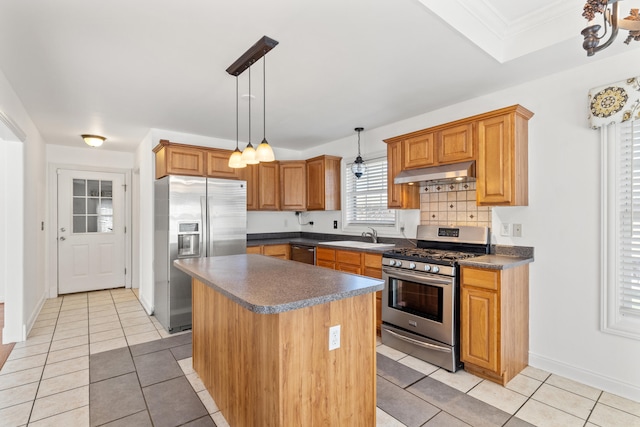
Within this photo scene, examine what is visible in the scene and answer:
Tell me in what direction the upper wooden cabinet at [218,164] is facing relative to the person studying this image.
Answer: facing the viewer

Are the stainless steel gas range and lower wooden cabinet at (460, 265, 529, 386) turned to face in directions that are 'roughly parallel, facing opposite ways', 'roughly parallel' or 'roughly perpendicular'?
roughly parallel

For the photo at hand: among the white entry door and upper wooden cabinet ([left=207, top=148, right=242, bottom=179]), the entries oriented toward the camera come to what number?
2

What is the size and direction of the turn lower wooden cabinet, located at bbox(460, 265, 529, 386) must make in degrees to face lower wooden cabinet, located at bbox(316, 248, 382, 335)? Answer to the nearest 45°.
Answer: approximately 45° to its right

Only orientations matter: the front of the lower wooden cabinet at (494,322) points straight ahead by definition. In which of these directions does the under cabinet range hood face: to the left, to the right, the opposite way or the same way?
the same way

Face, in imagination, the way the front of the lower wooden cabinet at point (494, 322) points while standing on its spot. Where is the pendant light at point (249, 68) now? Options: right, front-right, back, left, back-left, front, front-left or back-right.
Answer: front

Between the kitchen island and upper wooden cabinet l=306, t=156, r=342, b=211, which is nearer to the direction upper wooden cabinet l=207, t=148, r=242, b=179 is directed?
the kitchen island

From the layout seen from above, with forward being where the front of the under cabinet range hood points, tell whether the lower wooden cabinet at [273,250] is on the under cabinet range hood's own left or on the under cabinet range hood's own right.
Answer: on the under cabinet range hood's own right

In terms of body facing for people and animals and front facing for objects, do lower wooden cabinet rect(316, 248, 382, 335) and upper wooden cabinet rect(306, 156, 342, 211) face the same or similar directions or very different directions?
same or similar directions

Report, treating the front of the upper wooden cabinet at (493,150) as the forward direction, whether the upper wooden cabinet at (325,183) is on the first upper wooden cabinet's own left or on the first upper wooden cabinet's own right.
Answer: on the first upper wooden cabinet's own right

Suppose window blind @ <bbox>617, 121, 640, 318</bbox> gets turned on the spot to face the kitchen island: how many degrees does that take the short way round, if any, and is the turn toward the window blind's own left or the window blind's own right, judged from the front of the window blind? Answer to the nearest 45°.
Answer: approximately 45° to the window blind's own right
